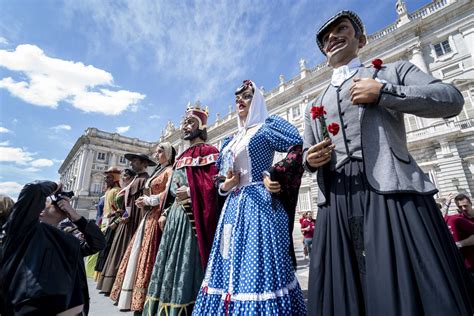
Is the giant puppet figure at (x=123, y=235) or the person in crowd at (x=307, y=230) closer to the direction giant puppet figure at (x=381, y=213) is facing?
the giant puppet figure

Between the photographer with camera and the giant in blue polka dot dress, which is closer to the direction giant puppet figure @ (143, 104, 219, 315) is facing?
the photographer with camera

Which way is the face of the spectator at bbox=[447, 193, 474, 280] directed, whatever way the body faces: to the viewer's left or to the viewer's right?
to the viewer's left

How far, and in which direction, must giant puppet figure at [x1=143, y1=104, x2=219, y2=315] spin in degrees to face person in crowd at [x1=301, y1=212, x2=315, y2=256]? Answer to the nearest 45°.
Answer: approximately 180°

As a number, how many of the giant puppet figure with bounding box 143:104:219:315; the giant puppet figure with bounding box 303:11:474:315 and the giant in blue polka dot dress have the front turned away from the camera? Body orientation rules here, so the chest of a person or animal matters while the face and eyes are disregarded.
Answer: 0

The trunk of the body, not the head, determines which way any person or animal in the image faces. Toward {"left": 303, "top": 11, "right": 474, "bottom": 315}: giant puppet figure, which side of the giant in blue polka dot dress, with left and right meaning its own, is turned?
left

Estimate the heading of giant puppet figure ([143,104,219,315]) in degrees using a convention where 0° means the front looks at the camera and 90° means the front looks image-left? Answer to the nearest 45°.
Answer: approximately 45°

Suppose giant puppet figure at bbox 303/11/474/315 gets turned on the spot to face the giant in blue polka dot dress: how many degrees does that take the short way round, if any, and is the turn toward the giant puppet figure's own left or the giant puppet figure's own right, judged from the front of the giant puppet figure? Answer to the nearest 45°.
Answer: approximately 45° to the giant puppet figure's own right

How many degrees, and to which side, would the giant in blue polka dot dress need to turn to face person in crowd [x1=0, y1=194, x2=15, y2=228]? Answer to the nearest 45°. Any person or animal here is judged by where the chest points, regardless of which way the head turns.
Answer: approximately 45° to its right
